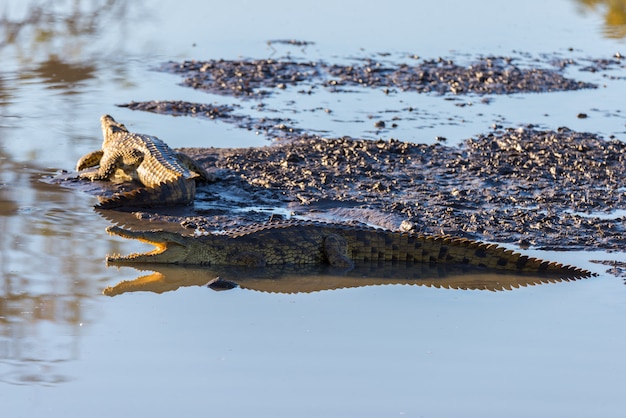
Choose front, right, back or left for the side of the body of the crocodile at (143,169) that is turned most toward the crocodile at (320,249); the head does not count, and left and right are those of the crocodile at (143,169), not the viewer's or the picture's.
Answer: back

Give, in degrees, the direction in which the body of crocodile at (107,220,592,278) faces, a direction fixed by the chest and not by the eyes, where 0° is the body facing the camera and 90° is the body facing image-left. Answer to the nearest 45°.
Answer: approximately 90°

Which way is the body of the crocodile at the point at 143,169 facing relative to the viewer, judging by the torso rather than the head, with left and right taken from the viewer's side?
facing away from the viewer and to the left of the viewer

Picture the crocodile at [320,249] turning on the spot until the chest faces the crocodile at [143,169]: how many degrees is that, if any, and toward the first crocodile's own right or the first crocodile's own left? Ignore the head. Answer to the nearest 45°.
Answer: approximately 45° to the first crocodile's own right
